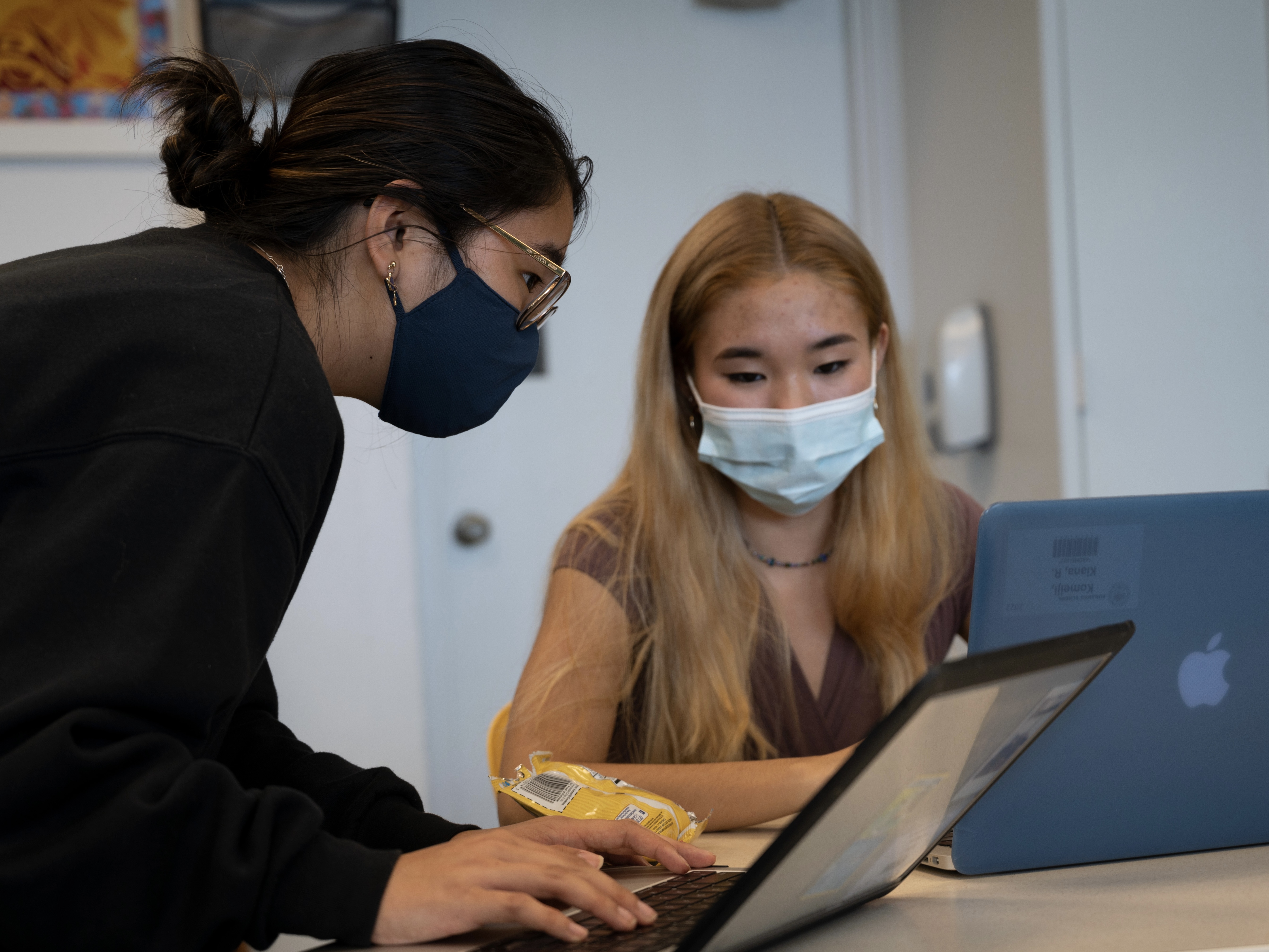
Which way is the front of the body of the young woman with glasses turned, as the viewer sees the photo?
to the viewer's right

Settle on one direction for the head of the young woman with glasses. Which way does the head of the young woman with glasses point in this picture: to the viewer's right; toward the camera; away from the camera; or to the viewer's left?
to the viewer's right

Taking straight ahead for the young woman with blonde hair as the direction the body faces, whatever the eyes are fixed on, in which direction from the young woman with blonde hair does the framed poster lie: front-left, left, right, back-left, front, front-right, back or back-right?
back-right

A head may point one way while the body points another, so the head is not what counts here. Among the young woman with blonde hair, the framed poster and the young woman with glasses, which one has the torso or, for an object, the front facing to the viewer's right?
the young woman with glasses

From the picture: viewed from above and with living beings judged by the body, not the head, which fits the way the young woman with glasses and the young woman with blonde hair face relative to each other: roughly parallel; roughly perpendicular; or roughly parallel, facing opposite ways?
roughly perpendicular

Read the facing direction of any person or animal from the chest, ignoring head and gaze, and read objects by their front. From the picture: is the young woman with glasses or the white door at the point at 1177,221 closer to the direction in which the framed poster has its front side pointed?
the young woman with glasses

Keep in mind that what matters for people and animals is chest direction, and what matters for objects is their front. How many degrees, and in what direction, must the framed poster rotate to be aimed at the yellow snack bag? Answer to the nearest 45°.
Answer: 0° — it already faces it

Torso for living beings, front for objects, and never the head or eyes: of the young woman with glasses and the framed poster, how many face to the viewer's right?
1
